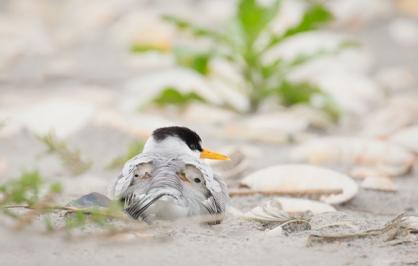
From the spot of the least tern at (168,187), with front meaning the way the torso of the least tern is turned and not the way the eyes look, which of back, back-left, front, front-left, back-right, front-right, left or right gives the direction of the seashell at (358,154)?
front-right

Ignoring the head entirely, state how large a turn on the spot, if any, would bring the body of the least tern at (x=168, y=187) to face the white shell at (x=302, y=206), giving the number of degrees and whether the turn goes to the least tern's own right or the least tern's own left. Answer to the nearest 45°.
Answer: approximately 45° to the least tern's own right

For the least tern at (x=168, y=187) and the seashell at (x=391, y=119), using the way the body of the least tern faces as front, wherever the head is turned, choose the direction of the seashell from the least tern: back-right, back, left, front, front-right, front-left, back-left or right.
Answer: front-right

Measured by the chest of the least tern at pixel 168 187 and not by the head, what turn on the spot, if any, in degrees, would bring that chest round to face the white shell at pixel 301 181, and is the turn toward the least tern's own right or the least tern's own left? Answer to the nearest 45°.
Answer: approximately 45° to the least tern's own right

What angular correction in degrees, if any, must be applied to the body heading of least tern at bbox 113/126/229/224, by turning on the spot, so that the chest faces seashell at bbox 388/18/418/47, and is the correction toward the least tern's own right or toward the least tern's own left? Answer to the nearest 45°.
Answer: approximately 45° to the least tern's own right

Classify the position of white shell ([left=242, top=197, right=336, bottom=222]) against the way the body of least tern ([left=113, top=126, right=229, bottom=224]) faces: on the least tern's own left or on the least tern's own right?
on the least tern's own right
